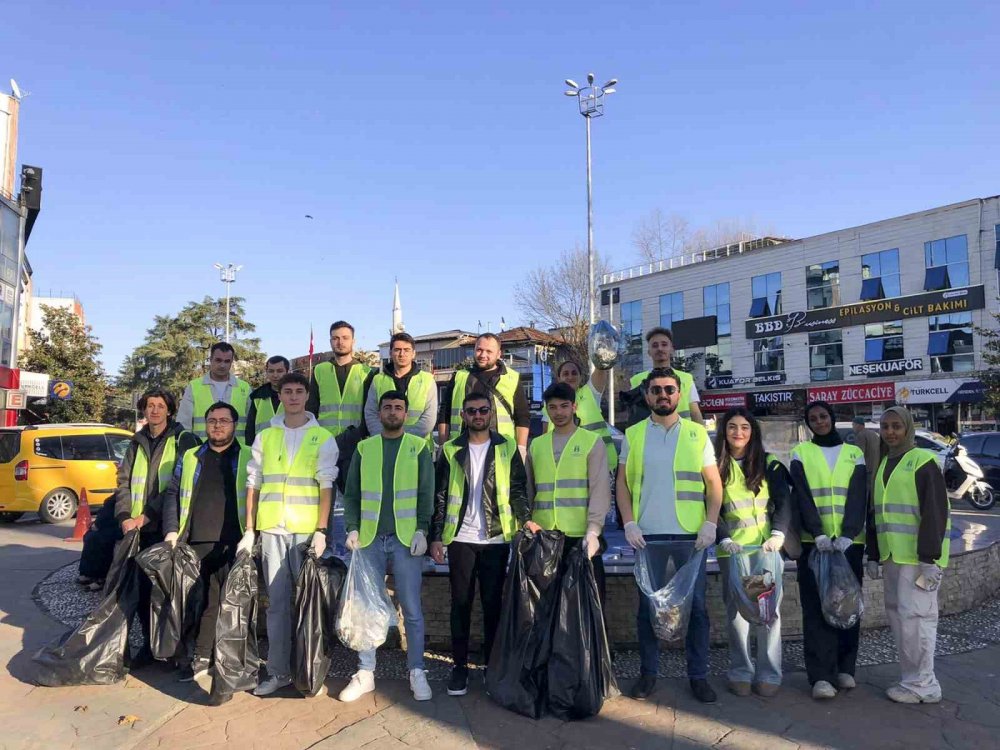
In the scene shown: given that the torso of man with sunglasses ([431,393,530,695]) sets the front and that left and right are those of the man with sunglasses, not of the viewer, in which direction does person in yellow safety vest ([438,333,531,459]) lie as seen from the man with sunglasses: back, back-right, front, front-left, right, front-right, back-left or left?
back

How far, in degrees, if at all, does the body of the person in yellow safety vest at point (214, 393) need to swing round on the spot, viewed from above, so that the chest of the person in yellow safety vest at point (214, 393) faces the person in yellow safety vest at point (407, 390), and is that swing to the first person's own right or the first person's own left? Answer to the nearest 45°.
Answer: approximately 45° to the first person's own left

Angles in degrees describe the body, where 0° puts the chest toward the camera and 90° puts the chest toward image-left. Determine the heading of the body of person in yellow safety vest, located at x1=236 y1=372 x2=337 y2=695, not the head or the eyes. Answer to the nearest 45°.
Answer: approximately 0°

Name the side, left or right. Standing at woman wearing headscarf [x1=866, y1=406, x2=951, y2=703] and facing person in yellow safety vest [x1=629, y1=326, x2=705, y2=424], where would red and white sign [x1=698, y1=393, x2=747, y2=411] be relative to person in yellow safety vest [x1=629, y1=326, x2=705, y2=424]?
right

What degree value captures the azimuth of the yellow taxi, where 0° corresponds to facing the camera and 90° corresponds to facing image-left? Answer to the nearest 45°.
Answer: approximately 225°

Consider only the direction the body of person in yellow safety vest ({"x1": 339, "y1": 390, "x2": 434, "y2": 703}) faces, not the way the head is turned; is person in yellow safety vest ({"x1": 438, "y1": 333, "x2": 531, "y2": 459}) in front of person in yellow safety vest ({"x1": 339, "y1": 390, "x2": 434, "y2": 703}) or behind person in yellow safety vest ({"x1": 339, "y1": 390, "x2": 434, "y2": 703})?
behind

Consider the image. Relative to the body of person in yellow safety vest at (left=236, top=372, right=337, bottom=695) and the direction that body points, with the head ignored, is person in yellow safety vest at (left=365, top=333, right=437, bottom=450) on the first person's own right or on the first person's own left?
on the first person's own left

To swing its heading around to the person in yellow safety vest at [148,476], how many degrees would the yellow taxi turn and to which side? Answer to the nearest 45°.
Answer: approximately 135° to its right

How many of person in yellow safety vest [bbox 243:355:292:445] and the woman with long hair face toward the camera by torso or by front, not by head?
2

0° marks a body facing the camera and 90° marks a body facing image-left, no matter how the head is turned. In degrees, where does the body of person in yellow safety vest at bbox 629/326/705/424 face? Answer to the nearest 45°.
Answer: approximately 0°

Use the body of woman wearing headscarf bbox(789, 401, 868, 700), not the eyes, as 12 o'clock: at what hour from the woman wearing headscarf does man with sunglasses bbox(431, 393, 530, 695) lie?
The man with sunglasses is roughly at 2 o'clock from the woman wearing headscarf.

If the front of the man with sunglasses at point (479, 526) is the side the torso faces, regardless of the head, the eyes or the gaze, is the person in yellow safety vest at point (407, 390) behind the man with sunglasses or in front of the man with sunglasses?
behind
